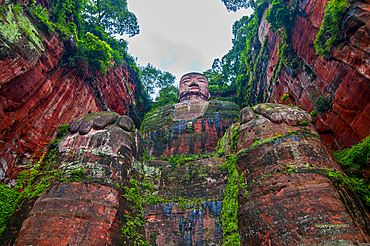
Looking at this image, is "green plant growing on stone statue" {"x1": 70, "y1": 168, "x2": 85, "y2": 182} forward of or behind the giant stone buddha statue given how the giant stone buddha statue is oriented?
forward

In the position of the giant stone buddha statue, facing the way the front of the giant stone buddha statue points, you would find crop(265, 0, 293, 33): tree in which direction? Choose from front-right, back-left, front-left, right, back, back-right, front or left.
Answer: front-left

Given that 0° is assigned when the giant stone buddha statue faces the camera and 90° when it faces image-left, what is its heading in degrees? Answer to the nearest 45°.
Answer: approximately 0°

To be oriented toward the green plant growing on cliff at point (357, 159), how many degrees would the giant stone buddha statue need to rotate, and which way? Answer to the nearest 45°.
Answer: approximately 45° to its left

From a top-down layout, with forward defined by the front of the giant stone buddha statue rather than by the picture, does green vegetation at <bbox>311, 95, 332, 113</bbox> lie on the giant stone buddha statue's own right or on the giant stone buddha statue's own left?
on the giant stone buddha statue's own left

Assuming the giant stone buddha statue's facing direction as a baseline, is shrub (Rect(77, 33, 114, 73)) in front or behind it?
in front
